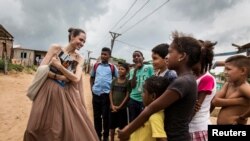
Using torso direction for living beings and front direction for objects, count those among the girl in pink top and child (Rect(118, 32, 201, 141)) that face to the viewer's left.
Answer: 2

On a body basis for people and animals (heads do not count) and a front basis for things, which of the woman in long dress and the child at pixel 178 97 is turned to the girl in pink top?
the woman in long dress

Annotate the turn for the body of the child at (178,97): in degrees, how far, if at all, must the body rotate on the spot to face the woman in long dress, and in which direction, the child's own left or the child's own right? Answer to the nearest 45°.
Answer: approximately 45° to the child's own right

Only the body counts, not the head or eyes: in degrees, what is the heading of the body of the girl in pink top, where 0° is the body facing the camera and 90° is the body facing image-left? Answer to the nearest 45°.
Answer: approximately 90°

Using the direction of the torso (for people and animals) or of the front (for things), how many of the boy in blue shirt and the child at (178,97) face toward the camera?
1

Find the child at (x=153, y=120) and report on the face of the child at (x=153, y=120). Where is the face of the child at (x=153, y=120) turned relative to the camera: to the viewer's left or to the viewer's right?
to the viewer's left

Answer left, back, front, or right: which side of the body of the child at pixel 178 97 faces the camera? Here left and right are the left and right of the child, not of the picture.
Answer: left

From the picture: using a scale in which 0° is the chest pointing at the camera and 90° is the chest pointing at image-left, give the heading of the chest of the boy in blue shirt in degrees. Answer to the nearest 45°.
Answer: approximately 0°
